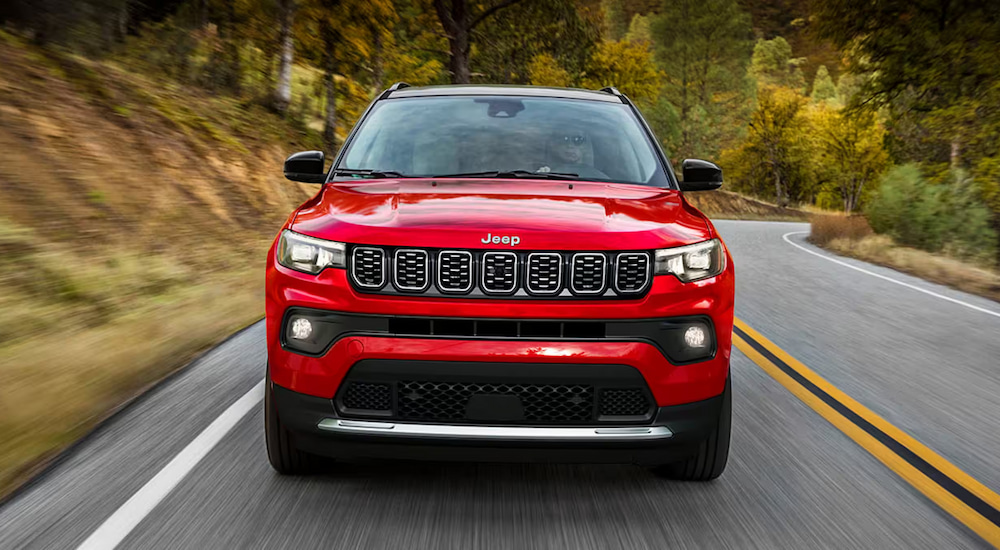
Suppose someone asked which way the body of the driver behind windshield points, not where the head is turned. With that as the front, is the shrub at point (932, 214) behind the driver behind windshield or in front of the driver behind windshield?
behind

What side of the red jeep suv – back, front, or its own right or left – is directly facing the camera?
front

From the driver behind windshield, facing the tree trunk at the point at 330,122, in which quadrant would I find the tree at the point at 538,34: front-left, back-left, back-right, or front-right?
front-right

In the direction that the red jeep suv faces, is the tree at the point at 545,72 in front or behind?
behind

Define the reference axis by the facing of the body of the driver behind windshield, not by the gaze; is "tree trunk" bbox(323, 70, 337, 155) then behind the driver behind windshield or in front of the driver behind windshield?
behind

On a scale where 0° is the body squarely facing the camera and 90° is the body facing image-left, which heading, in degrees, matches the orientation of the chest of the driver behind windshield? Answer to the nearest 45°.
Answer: approximately 0°

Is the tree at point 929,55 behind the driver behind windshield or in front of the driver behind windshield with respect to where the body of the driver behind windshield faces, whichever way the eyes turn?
behind

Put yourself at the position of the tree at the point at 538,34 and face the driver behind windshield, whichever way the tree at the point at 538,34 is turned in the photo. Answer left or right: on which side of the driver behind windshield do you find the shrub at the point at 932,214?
left

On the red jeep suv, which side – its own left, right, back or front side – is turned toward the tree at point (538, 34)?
back

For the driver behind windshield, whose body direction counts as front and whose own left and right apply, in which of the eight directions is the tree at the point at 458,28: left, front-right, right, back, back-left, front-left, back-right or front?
back

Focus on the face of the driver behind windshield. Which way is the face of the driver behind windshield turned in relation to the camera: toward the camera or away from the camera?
toward the camera
